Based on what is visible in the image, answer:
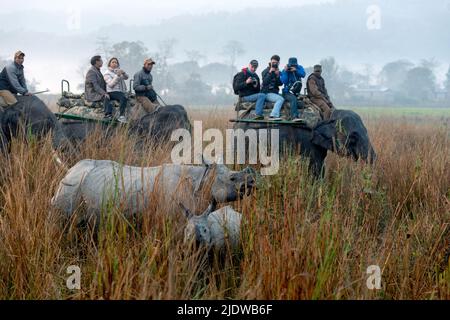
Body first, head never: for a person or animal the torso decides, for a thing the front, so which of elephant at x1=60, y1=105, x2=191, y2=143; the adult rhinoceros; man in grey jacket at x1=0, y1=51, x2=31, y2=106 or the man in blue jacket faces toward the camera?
the man in blue jacket

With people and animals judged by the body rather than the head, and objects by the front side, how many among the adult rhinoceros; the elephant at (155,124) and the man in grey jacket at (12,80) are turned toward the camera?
0

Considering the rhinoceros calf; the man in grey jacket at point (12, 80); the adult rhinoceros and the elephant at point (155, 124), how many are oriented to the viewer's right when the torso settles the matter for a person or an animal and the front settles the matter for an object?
3

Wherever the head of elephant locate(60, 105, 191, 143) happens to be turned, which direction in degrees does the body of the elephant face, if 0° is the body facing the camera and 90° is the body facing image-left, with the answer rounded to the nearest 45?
approximately 270°

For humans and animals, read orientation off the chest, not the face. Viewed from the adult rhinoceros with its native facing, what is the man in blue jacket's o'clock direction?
The man in blue jacket is roughly at 10 o'clock from the adult rhinoceros.

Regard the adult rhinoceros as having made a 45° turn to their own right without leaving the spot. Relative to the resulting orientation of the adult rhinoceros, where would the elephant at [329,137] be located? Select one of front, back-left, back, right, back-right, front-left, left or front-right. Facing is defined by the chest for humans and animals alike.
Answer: left

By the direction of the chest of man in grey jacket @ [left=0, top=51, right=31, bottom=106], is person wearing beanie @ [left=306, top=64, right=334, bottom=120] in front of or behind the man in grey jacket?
in front

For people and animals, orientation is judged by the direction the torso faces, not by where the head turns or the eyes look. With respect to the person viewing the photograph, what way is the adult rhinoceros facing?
facing to the right of the viewer

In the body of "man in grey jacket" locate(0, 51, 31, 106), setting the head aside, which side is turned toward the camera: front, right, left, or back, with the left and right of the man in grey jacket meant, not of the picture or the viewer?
right

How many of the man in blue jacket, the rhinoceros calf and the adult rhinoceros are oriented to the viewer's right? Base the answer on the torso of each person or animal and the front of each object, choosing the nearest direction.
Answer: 1

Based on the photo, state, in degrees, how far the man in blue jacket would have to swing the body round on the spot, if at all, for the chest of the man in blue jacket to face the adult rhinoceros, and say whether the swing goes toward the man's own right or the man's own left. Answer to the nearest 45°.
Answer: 0° — they already face it

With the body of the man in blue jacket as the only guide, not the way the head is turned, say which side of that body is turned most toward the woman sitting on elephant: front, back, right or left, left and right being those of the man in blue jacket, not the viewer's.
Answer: right

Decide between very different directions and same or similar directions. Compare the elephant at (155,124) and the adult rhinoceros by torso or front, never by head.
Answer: same or similar directions

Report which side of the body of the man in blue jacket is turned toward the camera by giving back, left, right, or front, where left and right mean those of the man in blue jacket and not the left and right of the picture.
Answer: front

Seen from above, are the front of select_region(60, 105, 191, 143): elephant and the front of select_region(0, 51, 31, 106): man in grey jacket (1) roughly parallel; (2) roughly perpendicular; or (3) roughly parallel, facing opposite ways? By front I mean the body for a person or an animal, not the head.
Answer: roughly parallel
